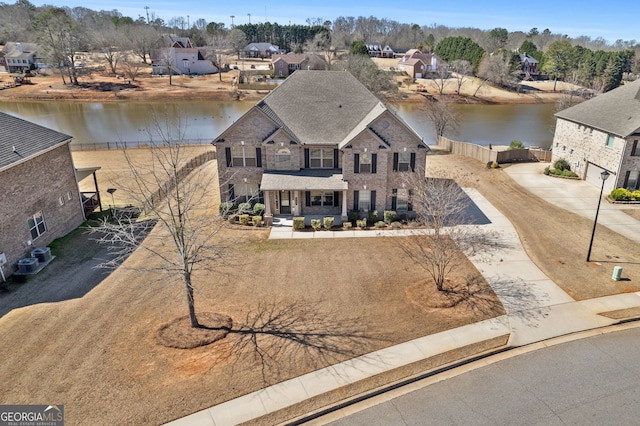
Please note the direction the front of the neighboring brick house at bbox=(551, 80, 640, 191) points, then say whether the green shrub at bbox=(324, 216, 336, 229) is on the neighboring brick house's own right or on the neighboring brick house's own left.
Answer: on the neighboring brick house's own right

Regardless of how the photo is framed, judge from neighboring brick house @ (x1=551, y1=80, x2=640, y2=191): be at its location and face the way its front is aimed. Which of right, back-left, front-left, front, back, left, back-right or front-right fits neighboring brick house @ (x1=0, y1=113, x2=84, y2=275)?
right

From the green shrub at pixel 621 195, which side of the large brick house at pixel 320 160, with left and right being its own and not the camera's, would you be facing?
left

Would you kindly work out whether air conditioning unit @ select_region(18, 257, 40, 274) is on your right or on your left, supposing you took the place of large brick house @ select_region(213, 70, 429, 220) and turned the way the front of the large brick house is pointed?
on your right

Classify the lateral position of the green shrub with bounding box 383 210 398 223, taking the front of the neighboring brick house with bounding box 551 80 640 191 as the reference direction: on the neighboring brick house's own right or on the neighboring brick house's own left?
on the neighboring brick house's own right

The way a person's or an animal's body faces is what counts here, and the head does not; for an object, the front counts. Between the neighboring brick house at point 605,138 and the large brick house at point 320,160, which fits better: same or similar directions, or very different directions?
same or similar directions

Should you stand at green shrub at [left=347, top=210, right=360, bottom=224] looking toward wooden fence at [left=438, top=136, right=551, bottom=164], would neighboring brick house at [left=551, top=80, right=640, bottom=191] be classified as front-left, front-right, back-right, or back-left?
front-right

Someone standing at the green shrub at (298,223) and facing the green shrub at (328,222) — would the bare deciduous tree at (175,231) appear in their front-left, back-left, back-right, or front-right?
back-right

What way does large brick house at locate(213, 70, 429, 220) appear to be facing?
toward the camera

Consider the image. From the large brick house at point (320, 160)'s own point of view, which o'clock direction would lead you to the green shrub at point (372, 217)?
The green shrub is roughly at 10 o'clock from the large brick house.

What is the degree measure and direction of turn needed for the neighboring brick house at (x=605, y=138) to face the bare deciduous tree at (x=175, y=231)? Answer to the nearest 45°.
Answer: approximately 90° to its right

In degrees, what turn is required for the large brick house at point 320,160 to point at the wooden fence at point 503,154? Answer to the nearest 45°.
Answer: approximately 135° to its left

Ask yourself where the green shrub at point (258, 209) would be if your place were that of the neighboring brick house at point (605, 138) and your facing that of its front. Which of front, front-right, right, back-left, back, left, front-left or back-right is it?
right

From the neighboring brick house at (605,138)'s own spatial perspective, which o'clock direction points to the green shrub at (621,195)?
The green shrub is roughly at 1 o'clock from the neighboring brick house.

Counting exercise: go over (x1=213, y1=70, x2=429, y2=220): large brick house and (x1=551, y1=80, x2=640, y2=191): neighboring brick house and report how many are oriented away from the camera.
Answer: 0
